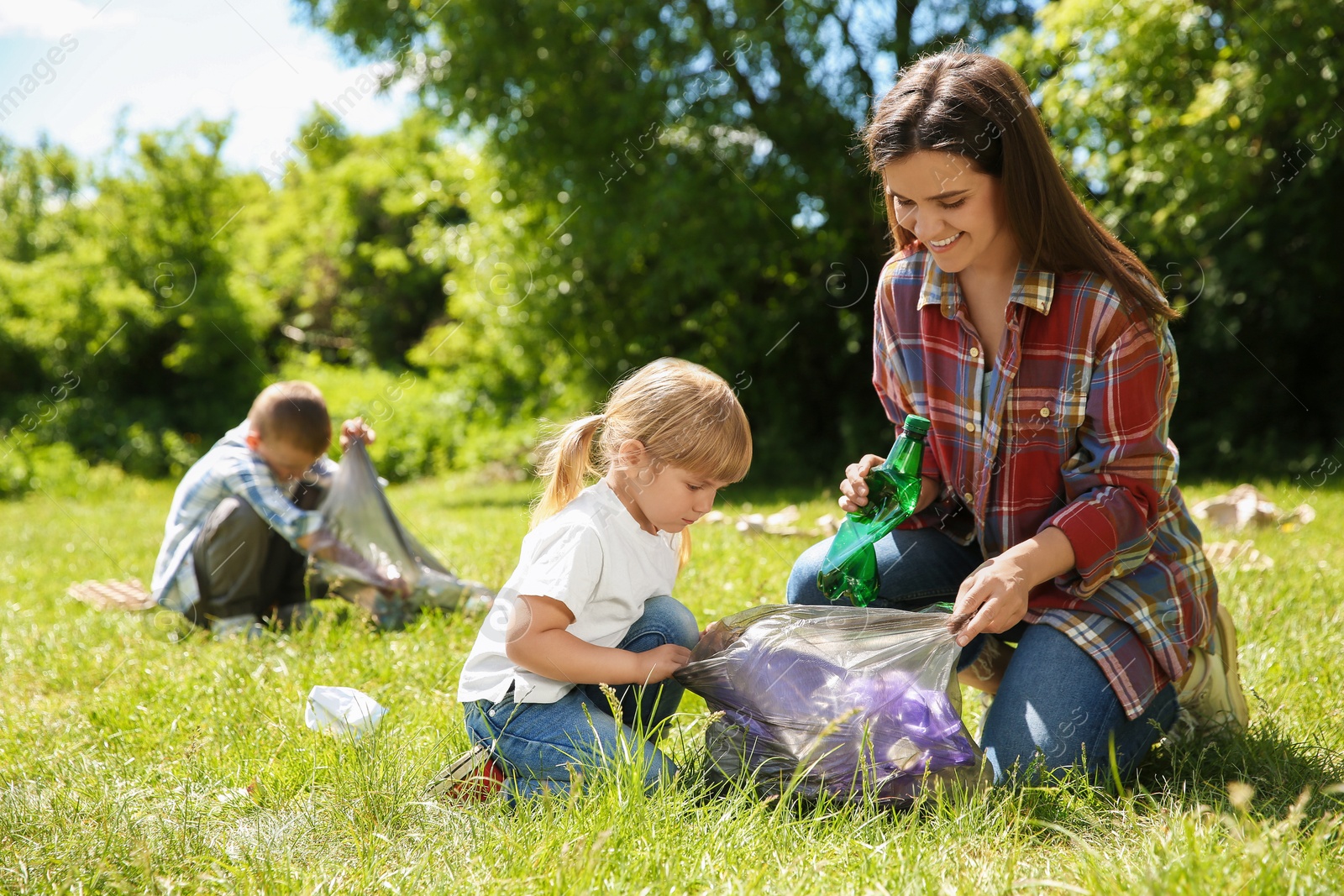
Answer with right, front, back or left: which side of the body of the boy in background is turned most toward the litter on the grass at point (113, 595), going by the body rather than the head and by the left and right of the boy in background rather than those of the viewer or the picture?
back

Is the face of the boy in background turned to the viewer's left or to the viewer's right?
to the viewer's right

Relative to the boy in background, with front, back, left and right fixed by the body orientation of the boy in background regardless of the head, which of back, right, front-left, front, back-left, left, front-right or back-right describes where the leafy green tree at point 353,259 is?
back-left

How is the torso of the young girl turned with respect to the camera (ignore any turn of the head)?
to the viewer's right

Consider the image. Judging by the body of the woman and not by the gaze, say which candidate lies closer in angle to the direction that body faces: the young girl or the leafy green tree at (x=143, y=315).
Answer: the young girl

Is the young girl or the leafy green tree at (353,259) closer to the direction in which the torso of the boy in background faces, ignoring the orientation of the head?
the young girl

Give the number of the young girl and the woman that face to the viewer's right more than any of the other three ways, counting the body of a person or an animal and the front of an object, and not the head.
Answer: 1

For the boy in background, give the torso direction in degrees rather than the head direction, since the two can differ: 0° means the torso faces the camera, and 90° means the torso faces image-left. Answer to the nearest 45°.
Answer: approximately 315°

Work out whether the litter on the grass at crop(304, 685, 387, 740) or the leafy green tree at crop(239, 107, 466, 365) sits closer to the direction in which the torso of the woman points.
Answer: the litter on the grass

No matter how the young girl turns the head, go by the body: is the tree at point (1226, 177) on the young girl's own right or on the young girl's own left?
on the young girl's own left

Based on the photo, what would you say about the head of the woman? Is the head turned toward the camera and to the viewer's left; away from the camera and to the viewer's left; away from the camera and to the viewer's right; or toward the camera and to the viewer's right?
toward the camera and to the viewer's left

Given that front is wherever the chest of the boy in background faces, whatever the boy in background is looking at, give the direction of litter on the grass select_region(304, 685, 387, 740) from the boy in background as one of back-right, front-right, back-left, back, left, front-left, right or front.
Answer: front-right

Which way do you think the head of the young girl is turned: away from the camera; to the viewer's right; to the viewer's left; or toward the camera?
to the viewer's right
